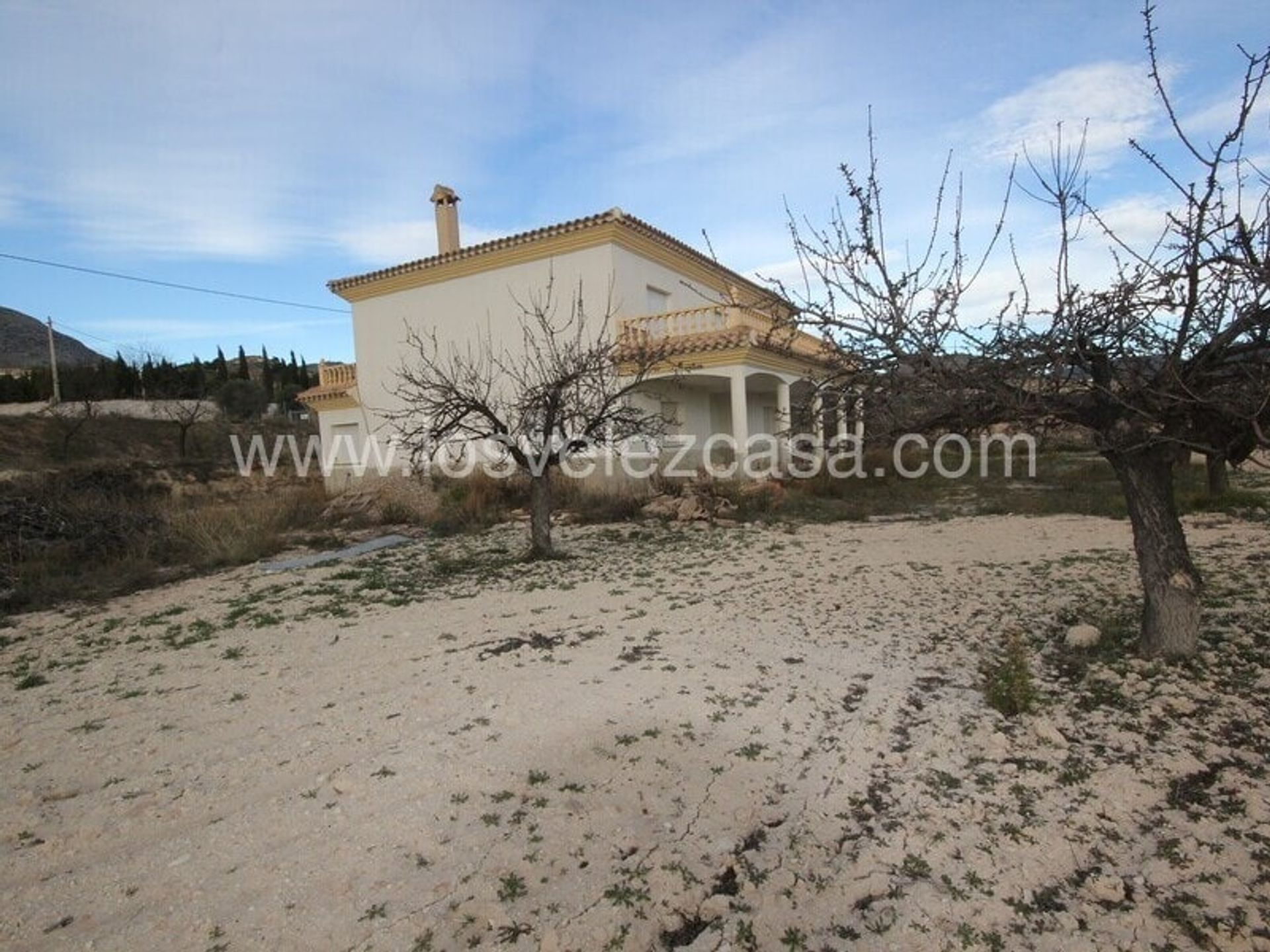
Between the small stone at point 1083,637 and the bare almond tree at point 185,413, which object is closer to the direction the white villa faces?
the small stone

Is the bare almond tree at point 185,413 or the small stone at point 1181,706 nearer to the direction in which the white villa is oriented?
the small stone

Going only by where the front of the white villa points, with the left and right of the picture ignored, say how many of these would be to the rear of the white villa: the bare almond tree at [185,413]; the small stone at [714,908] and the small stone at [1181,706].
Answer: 1

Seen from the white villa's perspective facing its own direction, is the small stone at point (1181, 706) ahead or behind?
ahead

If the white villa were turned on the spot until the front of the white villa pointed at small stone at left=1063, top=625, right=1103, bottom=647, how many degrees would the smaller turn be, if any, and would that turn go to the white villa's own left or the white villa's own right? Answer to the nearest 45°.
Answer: approximately 45° to the white villa's own right

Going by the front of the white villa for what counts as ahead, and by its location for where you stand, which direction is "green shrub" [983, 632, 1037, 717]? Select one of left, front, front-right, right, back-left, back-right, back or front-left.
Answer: front-right

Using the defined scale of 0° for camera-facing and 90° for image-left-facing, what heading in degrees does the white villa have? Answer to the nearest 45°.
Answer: approximately 315°

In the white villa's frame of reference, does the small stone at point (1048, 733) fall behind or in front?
in front

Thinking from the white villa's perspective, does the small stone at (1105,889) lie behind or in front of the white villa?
in front
